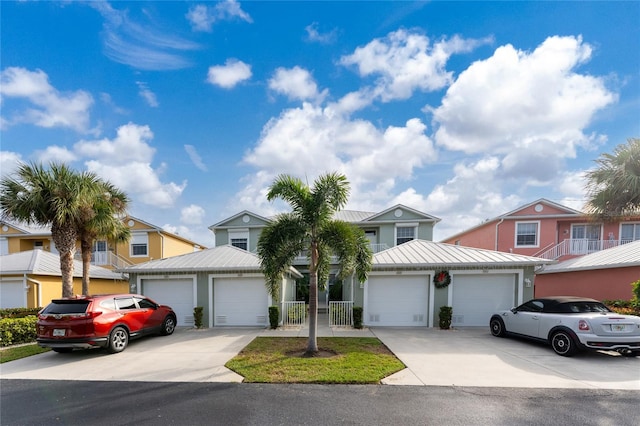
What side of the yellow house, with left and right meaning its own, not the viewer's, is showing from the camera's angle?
front

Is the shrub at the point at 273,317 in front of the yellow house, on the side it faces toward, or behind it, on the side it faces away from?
in front

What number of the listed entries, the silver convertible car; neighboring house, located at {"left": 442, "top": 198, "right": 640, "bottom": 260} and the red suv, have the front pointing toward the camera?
1

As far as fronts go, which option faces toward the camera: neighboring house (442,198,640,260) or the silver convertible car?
the neighboring house

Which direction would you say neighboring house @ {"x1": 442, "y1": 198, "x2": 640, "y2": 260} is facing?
toward the camera

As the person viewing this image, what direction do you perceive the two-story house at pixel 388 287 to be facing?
facing the viewer

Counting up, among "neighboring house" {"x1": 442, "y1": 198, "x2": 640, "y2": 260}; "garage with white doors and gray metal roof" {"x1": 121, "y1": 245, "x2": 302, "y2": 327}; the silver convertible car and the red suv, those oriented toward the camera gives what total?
2

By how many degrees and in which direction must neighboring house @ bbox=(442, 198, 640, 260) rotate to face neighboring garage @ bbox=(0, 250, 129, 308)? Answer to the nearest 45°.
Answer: approximately 45° to its right

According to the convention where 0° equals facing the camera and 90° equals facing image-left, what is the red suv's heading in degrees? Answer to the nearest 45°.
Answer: approximately 225°
